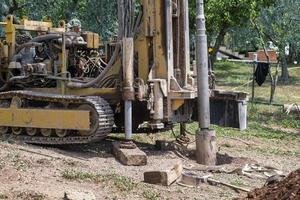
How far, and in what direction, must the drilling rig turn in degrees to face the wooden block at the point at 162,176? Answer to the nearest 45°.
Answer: approximately 90° to its right

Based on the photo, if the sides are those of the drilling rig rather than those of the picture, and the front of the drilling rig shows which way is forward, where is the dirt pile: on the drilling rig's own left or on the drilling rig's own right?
on the drilling rig's own right

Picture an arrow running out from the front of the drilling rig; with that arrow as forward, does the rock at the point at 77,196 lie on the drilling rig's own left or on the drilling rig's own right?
on the drilling rig's own right

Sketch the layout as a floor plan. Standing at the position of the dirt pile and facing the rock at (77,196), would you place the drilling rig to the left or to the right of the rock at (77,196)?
right

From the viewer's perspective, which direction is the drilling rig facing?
to the viewer's right
